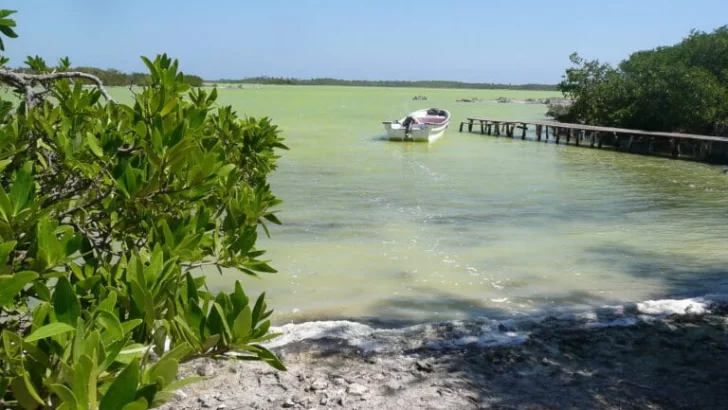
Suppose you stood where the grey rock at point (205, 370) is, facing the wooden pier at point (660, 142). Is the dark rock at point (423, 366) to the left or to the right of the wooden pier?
right

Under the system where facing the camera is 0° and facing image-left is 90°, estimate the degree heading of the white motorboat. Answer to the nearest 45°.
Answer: approximately 225°

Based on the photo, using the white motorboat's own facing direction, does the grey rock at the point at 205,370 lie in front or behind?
behind

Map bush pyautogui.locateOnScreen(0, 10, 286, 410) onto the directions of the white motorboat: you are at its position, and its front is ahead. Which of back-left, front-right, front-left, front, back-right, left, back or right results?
back-right

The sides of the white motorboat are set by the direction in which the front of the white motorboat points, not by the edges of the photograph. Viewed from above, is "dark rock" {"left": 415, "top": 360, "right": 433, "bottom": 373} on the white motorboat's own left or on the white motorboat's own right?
on the white motorboat's own right

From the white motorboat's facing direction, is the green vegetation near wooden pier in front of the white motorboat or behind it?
in front

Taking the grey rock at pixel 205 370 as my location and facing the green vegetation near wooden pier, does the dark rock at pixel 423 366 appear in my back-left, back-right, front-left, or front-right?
front-right

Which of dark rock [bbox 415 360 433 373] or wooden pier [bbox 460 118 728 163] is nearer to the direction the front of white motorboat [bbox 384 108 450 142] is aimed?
the wooden pier

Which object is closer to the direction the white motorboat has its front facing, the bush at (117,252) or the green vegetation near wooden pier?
the green vegetation near wooden pier

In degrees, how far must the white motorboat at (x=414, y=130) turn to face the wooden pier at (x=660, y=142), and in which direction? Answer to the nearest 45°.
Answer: approximately 45° to its right
